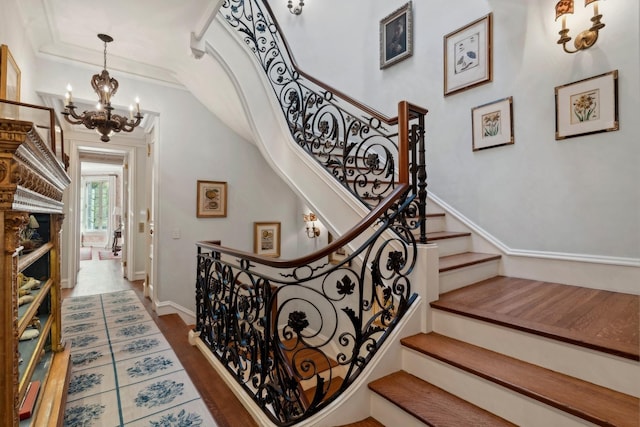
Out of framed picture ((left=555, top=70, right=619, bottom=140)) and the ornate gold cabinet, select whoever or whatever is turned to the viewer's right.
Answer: the ornate gold cabinet

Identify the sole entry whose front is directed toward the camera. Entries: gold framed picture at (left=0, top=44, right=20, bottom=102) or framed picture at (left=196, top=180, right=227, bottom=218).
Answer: the framed picture

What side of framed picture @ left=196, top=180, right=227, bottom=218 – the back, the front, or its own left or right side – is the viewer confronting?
front

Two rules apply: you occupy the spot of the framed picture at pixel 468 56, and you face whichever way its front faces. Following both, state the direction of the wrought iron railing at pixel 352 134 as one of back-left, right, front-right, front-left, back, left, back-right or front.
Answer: front

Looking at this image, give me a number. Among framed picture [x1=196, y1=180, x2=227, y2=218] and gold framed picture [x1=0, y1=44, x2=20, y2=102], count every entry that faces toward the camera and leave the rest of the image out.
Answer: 1

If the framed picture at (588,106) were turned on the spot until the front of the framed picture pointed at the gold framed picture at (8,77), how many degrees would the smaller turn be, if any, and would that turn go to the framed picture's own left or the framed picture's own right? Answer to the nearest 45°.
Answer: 0° — it already faces it

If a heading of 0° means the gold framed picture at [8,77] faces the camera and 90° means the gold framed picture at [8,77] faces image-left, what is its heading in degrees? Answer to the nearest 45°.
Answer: approximately 270°

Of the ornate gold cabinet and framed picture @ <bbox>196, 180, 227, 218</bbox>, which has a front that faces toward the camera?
the framed picture

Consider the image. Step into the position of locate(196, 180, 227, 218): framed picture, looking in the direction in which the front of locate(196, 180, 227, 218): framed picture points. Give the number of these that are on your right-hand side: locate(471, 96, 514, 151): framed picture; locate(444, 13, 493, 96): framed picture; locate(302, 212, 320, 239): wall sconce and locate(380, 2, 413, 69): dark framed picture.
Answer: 0

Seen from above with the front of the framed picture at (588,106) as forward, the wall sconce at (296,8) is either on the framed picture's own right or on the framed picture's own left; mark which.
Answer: on the framed picture's own right

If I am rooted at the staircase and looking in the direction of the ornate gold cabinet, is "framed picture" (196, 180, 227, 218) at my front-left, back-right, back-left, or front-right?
front-right

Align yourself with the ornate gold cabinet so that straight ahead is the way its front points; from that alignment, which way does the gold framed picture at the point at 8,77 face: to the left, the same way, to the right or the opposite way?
the same way

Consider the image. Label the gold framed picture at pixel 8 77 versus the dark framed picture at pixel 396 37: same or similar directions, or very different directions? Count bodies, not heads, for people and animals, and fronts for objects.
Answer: very different directions

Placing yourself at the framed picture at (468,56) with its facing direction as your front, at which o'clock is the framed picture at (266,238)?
the framed picture at (266,238) is roughly at 2 o'clock from the framed picture at (468,56).

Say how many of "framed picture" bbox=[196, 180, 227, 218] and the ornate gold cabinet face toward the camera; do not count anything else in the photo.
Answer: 1

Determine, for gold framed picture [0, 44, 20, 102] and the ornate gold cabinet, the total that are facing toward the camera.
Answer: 0

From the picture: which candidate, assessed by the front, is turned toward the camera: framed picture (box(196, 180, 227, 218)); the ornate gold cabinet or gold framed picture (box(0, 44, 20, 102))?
the framed picture

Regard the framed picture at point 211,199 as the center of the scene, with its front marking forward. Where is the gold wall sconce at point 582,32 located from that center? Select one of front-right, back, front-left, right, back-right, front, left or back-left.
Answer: front-left
